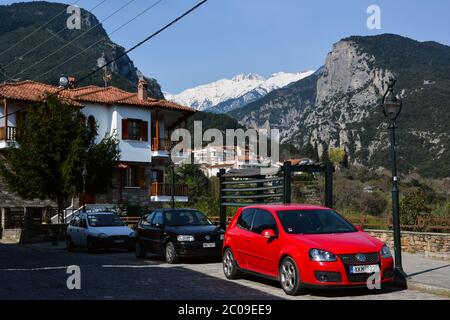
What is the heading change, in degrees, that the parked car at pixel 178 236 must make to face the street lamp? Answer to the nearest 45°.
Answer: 0° — it already faces it

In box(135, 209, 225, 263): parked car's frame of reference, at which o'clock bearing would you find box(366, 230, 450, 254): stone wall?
The stone wall is roughly at 10 o'clock from the parked car.

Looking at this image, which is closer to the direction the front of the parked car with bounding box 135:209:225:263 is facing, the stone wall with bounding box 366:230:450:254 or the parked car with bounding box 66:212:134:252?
the stone wall

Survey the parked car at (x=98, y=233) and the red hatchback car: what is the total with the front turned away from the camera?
0

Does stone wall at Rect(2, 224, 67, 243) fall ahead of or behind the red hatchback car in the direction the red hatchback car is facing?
behind

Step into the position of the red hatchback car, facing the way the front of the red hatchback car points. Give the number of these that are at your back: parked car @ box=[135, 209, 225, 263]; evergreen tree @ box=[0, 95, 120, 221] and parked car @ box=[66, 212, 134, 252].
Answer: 3

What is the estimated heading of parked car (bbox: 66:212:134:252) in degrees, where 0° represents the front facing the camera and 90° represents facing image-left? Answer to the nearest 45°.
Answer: approximately 315°

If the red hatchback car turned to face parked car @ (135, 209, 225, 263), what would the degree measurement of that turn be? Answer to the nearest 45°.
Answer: approximately 180°

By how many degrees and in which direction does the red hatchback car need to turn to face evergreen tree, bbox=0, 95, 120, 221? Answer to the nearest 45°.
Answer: approximately 180°

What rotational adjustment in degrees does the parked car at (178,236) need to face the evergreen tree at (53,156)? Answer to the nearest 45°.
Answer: approximately 180°

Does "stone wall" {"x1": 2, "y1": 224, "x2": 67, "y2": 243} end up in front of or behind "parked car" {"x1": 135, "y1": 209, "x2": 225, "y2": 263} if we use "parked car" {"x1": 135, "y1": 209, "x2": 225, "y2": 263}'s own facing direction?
behind

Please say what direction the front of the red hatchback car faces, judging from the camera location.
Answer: facing the viewer and to the right of the viewer

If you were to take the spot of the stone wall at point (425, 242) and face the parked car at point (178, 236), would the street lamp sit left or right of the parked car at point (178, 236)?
left
